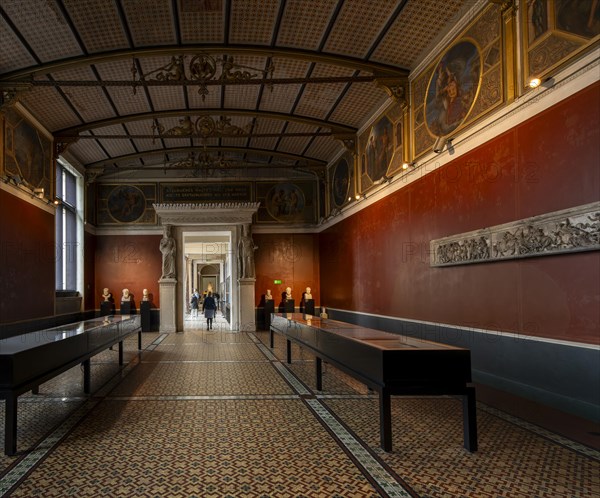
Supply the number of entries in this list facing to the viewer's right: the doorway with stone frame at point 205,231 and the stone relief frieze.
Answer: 0

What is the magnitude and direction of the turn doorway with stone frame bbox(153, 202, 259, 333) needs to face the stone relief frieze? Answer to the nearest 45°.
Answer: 0° — it already faces it

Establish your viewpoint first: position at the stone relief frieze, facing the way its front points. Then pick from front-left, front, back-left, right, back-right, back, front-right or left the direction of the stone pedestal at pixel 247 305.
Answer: right

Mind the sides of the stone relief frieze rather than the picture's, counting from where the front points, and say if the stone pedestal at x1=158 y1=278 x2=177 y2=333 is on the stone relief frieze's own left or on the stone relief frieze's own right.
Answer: on the stone relief frieze's own right

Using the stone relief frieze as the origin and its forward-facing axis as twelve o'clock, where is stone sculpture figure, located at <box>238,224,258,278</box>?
The stone sculpture figure is roughly at 3 o'clock from the stone relief frieze.

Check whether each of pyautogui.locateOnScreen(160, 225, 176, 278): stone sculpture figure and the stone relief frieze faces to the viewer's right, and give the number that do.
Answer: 0

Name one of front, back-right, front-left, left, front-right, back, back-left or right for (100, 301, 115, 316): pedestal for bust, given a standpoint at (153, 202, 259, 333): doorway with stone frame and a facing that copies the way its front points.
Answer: right

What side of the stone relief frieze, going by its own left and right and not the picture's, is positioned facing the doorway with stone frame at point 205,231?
right

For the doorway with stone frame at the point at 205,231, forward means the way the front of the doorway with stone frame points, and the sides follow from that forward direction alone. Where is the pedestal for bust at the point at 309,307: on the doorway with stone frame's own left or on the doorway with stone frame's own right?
on the doorway with stone frame's own left

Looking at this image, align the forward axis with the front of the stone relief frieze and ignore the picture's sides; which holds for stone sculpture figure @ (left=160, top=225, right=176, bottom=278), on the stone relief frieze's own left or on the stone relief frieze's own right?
on the stone relief frieze's own right

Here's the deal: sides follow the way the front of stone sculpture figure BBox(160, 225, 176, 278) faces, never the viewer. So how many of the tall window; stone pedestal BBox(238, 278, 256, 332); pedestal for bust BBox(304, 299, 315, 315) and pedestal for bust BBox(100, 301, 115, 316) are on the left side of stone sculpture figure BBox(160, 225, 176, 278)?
2

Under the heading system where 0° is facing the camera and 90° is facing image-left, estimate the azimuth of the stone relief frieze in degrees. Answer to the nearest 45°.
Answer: approximately 45°

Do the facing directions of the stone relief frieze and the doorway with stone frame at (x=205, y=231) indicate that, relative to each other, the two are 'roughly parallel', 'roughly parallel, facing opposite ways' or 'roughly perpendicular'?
roughly perpendicular

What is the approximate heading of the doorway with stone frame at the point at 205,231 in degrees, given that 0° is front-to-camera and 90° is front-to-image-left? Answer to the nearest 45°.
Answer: approximately 0°
